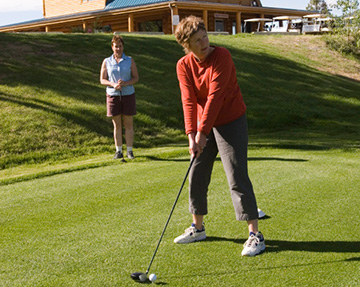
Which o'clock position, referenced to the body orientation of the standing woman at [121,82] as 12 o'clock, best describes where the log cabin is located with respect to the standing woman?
The log cabin is roughly at 6 o'clock from the standing woman.

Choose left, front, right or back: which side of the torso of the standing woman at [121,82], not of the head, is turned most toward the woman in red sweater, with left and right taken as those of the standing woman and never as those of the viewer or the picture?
front

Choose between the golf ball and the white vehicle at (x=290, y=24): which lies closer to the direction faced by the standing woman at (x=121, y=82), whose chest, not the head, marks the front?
the golf ball

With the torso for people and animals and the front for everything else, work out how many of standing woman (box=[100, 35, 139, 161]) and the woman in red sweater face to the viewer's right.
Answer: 0

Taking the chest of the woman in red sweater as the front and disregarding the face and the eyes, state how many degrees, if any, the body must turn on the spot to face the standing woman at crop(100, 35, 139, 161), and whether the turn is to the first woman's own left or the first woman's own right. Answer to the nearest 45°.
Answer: approximately 135° to the first woman's own right

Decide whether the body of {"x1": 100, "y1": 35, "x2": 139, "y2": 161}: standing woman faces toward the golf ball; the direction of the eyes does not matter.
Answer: yes

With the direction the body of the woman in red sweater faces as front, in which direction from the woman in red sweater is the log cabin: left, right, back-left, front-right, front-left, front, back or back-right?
back-right

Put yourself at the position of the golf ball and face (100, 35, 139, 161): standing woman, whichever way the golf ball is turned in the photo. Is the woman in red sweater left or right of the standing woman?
right

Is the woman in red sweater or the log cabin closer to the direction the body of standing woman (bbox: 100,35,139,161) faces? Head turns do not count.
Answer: the woman in red sweater

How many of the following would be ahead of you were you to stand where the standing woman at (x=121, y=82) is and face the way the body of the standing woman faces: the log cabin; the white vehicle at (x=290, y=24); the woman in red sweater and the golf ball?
2

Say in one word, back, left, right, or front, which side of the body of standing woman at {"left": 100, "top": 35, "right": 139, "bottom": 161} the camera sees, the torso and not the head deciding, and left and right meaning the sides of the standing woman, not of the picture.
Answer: front

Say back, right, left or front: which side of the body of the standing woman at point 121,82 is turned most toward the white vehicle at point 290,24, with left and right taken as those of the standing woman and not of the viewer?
back
